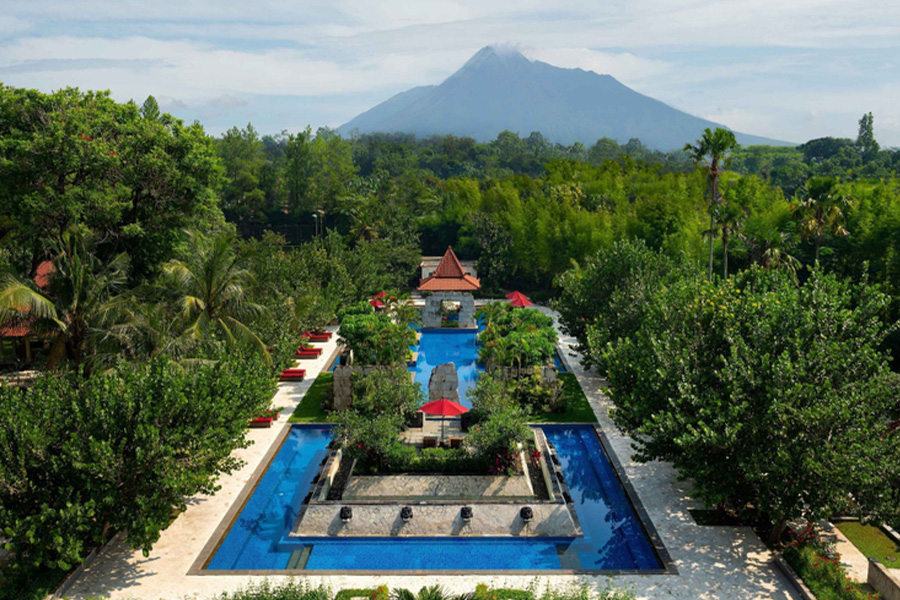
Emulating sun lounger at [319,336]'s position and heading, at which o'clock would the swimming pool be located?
The swimming pool is roughly at 3 o'clock from the sun lounger.

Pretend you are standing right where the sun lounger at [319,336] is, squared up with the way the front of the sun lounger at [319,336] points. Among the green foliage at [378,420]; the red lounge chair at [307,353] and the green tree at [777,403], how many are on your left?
0

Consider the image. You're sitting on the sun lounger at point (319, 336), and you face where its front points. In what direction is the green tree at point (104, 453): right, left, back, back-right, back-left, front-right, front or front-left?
right

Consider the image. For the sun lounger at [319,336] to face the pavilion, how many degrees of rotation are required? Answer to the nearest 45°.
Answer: approximately 45° to its left

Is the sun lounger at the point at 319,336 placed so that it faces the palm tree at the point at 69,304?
no

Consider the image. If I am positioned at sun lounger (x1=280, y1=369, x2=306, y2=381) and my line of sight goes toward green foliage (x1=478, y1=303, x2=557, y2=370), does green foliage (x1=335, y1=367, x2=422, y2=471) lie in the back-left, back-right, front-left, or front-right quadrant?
front-right

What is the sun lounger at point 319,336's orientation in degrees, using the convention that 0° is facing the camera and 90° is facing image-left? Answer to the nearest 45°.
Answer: approximately 270°

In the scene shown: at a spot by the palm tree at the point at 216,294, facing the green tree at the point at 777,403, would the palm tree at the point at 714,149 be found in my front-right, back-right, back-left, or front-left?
front-left

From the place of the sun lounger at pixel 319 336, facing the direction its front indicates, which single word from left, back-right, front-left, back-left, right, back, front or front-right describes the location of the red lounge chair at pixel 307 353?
right

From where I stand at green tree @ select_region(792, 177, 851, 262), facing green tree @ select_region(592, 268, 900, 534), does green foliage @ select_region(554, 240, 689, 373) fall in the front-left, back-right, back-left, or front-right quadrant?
front-right

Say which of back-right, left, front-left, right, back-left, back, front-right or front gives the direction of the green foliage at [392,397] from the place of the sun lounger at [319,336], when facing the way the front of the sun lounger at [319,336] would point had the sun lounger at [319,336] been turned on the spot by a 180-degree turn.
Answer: left

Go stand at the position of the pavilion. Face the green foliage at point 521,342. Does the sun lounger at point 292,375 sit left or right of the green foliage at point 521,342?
right

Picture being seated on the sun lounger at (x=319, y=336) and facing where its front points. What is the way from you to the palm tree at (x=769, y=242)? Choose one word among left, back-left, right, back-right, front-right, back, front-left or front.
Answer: front

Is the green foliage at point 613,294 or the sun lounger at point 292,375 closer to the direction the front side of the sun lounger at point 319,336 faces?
the green foliage
